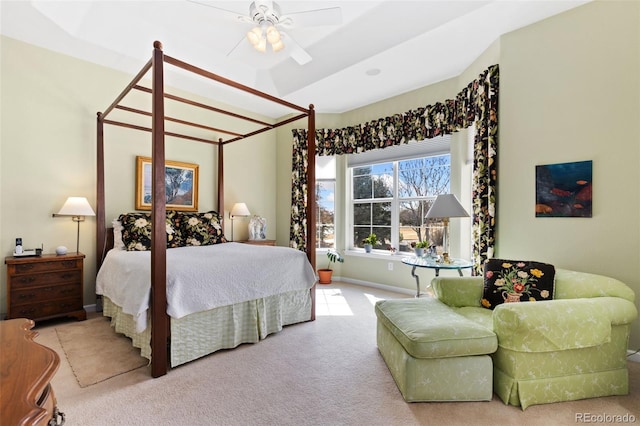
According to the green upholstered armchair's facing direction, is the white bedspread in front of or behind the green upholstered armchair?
in front

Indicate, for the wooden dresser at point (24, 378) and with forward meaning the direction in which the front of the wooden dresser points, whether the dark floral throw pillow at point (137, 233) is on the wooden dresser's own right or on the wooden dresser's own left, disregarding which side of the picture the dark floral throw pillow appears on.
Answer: on the wooden dresser's own left

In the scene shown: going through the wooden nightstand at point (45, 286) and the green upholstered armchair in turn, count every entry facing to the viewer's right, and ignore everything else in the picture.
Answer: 0

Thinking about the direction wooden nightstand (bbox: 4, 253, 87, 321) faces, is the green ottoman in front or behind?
in front

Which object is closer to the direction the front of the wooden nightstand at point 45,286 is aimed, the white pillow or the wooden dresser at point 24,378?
the wooden dresser

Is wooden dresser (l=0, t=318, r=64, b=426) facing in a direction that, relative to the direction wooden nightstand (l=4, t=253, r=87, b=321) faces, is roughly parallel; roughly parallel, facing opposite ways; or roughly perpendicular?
roughly perpendicular

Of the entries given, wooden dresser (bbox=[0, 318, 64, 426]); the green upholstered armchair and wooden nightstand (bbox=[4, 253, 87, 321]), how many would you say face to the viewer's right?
1

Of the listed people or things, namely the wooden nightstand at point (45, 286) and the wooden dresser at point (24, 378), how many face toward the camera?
1

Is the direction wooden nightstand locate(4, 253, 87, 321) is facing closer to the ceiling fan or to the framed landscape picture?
the ceiling fan

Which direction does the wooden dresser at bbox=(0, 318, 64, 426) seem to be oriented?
to the viewer's right

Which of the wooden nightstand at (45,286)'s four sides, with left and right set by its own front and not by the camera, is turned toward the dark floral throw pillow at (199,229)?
left
